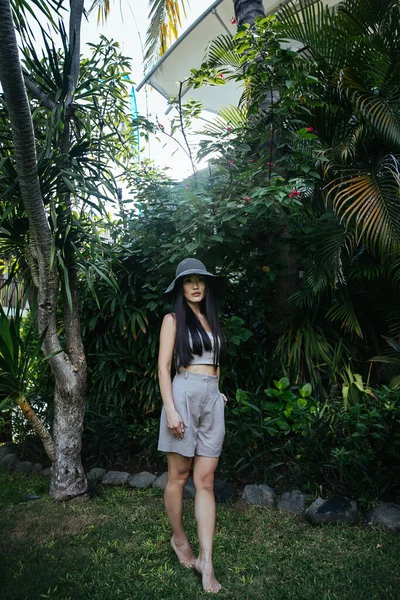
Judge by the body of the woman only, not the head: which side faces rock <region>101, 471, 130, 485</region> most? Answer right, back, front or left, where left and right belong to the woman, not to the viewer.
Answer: back

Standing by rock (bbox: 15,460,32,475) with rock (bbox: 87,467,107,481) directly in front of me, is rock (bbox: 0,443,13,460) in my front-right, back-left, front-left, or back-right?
back-left

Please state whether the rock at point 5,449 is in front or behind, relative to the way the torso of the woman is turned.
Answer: behind

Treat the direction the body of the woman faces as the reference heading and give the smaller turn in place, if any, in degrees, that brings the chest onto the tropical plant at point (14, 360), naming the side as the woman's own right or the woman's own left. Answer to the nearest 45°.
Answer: approximately 180°

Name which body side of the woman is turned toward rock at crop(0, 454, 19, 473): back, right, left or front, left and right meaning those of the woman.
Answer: back

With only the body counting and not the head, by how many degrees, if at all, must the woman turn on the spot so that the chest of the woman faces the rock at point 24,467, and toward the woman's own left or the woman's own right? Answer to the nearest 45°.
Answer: approximately 180°

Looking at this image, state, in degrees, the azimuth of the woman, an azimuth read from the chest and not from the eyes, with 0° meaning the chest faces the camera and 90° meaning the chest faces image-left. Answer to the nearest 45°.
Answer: approximately 315°
